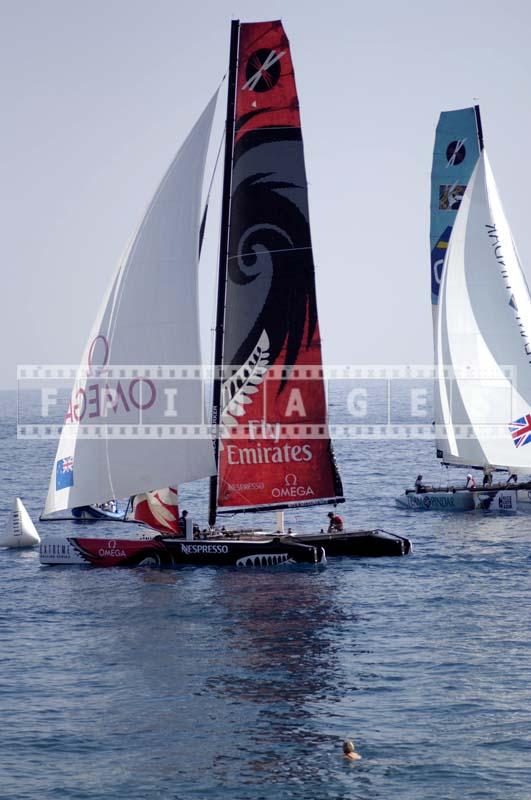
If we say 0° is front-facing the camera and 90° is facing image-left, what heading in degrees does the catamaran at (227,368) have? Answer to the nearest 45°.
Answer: approximately 135°
